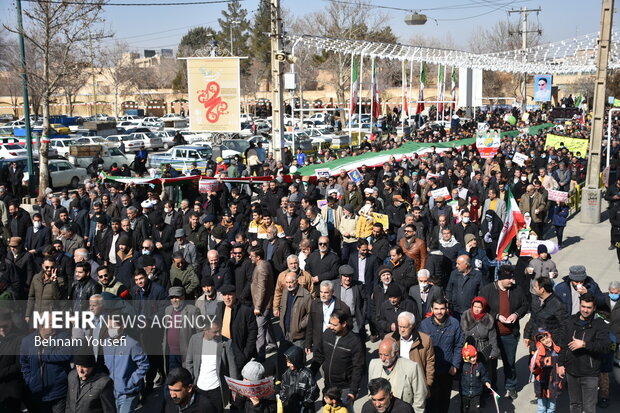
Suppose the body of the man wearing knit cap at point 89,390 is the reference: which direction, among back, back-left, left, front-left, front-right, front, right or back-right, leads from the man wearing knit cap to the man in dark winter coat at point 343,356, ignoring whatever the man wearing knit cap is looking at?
back-left

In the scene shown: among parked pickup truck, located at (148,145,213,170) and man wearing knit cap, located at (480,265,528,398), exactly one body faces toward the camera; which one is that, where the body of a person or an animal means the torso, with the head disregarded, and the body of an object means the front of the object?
the man wearing knit cap

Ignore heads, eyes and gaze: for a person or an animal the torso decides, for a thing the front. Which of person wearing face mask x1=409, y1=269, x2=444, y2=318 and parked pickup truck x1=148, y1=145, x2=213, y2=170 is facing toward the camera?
the person wearing face mask

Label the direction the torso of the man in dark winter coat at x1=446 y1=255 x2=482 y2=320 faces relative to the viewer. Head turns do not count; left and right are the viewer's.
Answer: facing the viewer and to the left of the viewer

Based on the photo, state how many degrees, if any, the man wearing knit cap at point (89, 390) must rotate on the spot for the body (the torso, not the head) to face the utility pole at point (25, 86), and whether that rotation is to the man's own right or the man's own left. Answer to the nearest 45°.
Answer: approximately 135° to the man's own right

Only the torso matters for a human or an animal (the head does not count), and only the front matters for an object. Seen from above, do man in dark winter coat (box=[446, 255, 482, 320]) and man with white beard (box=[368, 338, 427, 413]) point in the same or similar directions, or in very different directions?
same or similar directions

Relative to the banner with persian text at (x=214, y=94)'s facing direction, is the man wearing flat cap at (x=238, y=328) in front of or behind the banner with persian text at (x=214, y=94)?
in front

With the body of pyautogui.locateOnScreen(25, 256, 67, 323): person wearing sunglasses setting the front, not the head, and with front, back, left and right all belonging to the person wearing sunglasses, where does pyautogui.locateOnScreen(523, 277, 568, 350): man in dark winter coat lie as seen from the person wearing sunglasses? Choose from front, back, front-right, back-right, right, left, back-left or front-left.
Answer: front-left

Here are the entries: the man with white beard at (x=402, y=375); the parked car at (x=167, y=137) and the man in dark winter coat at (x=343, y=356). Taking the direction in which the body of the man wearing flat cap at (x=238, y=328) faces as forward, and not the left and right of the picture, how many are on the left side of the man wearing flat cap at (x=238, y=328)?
2

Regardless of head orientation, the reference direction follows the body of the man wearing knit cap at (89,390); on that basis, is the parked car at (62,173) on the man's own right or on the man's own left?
on the man's own right

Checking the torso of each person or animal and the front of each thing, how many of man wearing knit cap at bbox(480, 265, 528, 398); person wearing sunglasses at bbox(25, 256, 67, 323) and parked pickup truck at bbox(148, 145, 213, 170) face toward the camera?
2

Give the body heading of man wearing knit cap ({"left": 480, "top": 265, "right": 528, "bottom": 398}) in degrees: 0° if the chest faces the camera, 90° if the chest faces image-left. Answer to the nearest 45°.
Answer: approximately 0°

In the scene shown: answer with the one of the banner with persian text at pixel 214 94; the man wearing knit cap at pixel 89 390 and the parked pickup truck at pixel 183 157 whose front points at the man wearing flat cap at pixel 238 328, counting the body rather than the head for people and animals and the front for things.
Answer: the banner with persian text

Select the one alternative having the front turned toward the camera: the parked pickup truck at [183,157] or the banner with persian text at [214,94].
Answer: the banner with persian text

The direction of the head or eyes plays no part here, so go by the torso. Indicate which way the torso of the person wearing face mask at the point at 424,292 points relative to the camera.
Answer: toward the camera

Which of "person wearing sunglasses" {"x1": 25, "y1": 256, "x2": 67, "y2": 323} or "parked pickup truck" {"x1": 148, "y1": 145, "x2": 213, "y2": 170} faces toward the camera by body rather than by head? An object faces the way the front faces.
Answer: the person wearing sunglasses
